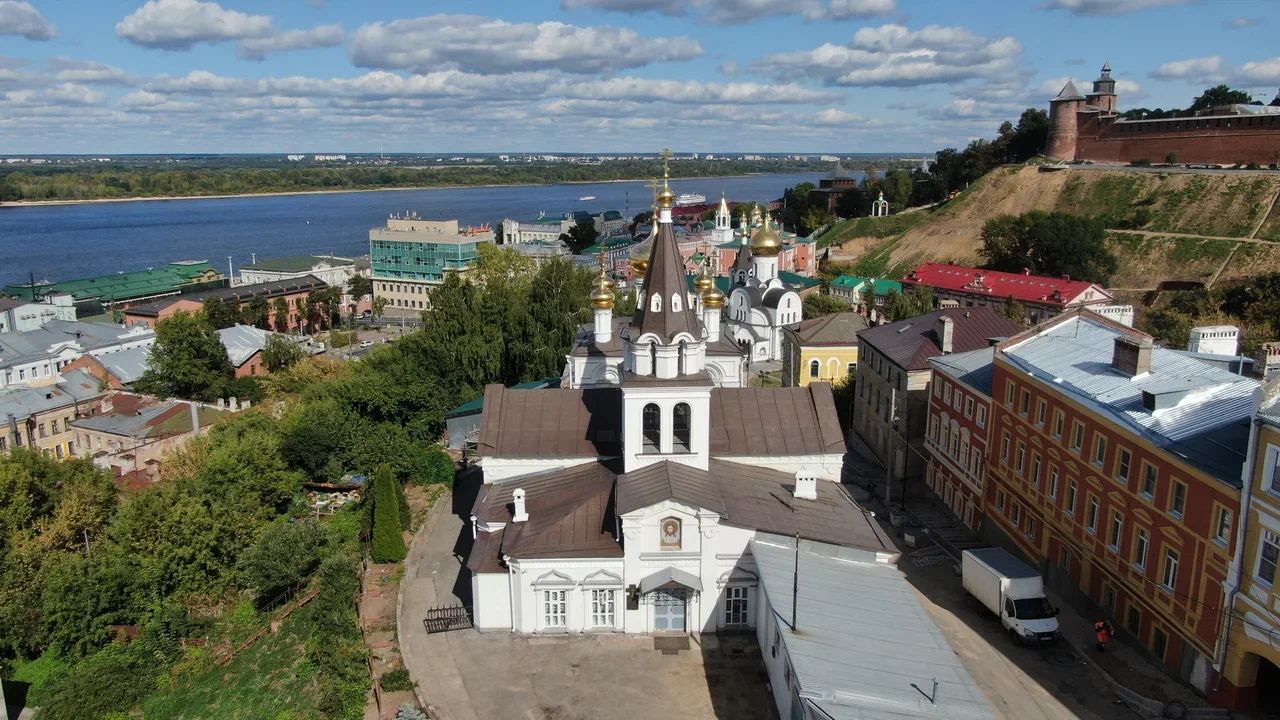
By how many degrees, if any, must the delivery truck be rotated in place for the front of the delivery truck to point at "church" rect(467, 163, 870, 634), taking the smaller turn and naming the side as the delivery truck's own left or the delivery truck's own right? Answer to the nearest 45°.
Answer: approximately 135° to the delivery truck's own right

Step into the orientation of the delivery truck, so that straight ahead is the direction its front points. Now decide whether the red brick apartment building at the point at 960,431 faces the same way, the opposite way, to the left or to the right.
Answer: to the right

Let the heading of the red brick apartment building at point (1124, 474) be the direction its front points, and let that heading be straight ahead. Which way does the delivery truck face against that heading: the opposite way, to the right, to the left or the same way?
to the left

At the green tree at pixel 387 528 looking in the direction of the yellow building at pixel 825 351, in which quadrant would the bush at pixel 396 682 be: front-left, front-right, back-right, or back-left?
back-right

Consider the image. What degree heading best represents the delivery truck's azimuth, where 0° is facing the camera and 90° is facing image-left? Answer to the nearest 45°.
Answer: approximately 315°

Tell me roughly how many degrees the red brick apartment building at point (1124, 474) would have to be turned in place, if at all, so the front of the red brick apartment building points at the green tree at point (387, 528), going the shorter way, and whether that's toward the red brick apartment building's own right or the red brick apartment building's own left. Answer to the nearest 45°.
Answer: approximately 45° to the red brick apartment building's own right

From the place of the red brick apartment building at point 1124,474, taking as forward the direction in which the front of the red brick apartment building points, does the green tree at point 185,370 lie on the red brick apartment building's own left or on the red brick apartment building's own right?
on the red brick apartment building's own right

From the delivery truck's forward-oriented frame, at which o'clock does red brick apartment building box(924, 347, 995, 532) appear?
The red brick apartment building is roughly at 7 o'clock from the delivery truck.

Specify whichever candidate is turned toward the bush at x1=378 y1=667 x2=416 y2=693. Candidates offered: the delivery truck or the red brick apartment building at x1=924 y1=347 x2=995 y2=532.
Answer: the red brick apartment building

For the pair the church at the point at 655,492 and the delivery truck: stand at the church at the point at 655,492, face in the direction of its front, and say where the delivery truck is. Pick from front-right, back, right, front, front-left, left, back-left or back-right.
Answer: left

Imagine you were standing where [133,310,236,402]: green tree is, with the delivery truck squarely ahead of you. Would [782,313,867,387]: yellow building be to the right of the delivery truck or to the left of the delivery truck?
left

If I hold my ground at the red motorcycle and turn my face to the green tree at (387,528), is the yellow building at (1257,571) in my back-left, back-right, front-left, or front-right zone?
back-left
